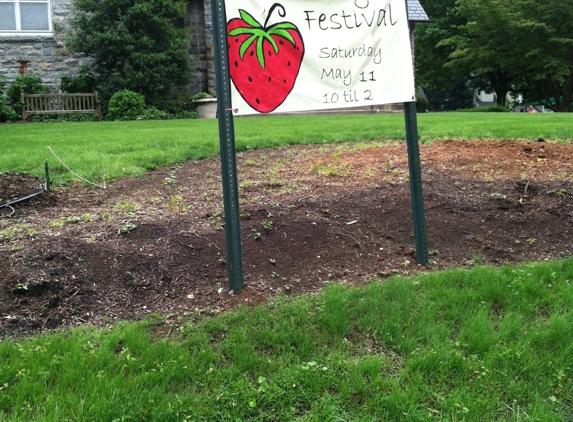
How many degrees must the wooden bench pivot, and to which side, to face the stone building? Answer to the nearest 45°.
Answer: approximately 180°

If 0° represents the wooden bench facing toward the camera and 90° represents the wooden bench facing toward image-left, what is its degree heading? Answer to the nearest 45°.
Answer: approximately 0°

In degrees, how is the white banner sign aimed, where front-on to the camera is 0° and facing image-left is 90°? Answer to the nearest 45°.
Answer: approximately 0°

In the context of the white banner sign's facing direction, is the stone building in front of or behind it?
behind

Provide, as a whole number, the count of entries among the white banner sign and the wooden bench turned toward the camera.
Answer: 2

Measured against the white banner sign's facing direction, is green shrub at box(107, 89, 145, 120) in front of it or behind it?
behind
